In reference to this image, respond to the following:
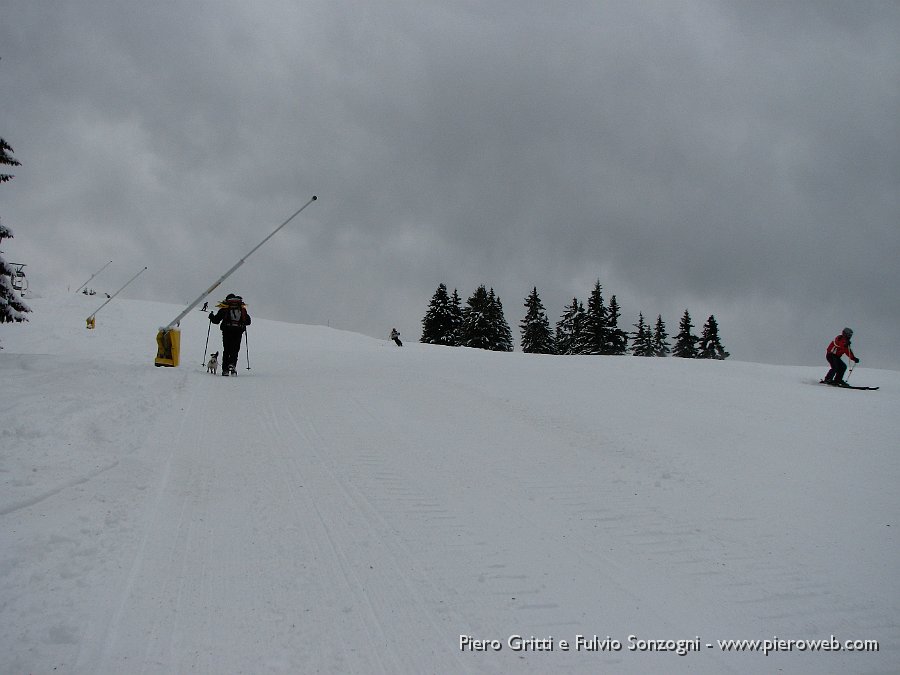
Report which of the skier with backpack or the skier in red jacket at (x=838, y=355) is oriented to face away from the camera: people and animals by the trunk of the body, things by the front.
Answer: the skier with backpack

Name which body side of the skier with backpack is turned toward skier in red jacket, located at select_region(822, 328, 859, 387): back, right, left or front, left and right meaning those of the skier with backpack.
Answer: right

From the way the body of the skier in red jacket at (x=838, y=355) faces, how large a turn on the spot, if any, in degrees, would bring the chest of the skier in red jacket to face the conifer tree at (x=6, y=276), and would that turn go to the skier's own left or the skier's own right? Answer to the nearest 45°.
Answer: approximately 135° to the skier's own right

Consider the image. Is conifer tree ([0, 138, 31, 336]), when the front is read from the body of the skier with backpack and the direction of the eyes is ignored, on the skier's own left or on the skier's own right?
on the skier's own left

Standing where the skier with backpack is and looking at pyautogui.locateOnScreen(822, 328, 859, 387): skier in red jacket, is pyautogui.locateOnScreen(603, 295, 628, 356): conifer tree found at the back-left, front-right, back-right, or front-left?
front-left

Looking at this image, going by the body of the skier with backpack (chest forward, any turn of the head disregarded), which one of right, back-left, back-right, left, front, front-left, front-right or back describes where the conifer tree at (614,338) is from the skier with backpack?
front-right

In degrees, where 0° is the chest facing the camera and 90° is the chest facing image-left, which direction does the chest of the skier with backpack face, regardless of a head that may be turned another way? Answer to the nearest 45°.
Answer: approximately 180°
